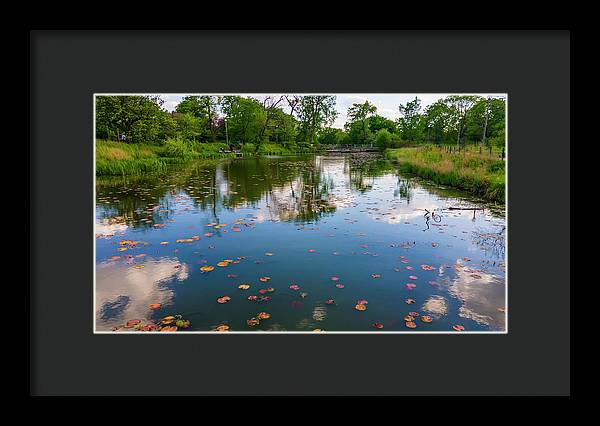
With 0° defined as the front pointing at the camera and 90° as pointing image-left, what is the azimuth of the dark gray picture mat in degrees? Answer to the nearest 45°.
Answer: approximately 0°
